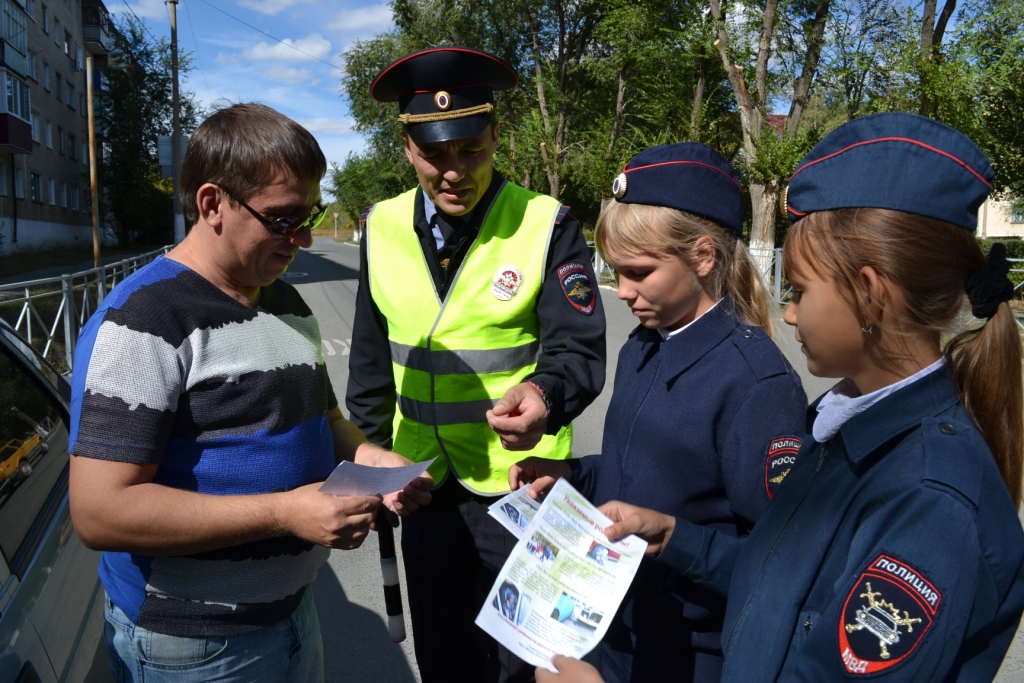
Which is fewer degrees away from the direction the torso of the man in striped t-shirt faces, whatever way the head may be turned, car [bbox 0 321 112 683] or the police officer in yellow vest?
the police officer in yellow vest

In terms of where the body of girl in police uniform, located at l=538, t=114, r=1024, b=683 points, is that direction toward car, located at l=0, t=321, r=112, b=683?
yes

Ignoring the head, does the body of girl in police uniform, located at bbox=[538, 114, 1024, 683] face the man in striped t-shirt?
yes

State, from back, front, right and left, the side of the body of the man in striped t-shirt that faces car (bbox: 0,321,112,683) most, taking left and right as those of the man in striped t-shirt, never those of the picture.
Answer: back

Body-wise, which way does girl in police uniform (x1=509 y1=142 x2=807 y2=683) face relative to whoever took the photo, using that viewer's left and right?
facing the viewer and to the left of the viewer

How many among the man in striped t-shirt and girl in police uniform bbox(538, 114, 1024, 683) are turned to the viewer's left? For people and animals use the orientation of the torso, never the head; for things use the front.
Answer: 1

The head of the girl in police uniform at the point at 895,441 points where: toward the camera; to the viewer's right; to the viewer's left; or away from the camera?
to the viewer's left

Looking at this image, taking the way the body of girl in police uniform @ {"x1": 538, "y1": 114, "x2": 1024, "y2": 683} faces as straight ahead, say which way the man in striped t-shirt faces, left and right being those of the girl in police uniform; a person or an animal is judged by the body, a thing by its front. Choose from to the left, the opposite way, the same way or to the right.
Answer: the opposite way

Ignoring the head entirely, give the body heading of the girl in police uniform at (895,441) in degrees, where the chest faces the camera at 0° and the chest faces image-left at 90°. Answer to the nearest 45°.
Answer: approximately 90°

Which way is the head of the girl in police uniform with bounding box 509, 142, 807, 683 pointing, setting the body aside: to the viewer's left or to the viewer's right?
to the viewer's left

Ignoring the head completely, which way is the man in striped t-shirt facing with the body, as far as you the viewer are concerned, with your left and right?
facing the viewer and to the right of the viewer

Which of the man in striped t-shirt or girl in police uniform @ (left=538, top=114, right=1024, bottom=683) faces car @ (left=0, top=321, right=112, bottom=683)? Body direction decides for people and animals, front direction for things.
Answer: the girl in police uniform

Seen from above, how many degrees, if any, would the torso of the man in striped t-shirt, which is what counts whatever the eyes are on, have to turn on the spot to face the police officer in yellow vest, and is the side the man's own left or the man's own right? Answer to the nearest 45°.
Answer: approximately 90° to the man's own left

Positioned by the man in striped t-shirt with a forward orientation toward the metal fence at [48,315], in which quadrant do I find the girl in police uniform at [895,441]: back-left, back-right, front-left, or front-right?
back-right
